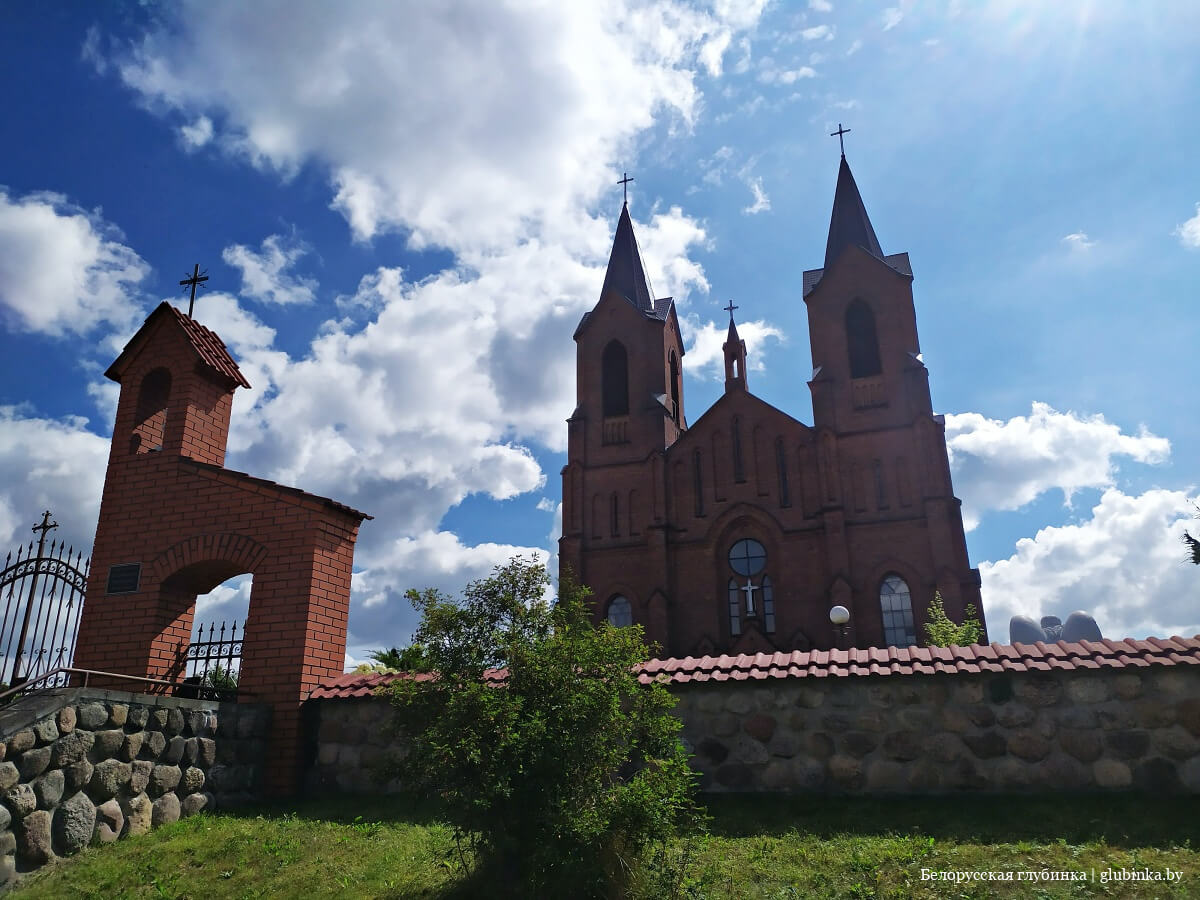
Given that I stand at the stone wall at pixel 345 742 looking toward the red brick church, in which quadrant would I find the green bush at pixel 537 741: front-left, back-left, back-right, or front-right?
back-right

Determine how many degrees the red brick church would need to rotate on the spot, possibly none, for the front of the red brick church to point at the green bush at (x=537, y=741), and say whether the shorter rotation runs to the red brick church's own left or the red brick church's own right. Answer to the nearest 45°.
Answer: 0° — it already faces it

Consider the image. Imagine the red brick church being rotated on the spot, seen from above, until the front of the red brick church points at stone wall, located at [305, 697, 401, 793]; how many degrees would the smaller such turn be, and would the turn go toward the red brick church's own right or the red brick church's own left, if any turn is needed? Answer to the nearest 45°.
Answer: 0° — it already faces it

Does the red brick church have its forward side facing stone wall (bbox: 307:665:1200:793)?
yes

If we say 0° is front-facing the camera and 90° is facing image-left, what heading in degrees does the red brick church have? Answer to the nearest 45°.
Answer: approximately 0°
